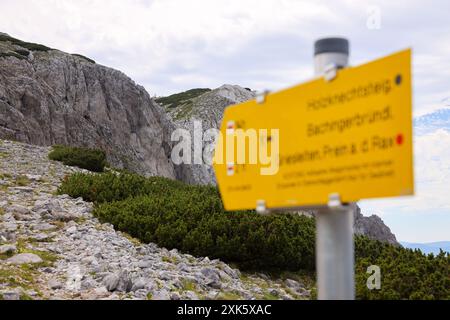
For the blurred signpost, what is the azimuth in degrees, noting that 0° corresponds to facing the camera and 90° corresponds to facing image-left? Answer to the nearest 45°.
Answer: approximately 45°
